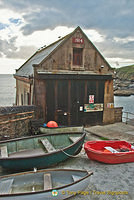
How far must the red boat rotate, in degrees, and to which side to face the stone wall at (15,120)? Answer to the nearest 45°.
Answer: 0° — it already faces it

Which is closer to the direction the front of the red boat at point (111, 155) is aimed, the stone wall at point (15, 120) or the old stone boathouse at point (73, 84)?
the stone wall

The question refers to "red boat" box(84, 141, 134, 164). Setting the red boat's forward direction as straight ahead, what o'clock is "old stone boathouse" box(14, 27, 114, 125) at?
The old stone boathouse is roughly at 2 o'clock from the red boat.

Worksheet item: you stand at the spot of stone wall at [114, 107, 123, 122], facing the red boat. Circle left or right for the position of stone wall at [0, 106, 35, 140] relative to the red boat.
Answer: right

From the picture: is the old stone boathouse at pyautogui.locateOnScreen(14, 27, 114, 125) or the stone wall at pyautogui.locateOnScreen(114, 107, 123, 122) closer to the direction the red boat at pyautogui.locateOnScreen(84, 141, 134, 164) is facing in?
the old stone boathouse

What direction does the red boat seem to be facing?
to the viewer's left

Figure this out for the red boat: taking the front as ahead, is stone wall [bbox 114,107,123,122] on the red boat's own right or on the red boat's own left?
on the red boat's own right
